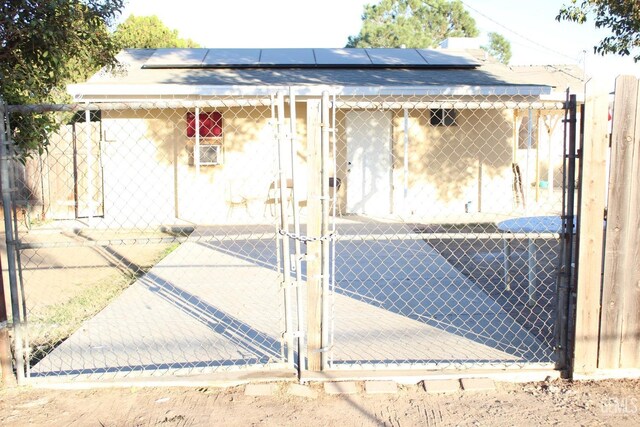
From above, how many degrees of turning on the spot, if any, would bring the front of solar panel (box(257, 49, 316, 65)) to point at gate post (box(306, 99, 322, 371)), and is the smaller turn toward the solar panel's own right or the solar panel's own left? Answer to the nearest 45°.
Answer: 0° — it already faces it

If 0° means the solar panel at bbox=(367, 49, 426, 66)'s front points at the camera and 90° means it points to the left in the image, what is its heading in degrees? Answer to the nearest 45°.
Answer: approximately 0°

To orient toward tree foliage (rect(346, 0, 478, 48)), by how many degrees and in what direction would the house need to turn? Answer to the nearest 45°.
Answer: approximately 180°

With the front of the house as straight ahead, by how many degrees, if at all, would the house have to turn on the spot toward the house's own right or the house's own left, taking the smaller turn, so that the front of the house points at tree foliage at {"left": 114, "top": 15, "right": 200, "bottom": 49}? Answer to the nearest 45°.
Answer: approximately 180°

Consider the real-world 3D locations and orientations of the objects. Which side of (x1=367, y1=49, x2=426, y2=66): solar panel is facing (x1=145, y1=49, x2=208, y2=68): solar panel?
right

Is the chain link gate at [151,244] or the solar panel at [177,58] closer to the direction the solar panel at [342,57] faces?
the chain link gate

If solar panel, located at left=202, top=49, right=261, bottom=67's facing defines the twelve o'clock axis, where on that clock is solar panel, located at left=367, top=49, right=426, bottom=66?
solar panel, located at left=367, top=49, right=426, bottom=66 is roughly at 9 o'clock from solar panel, located at left=202, top=49, right=261, bottom=67.
